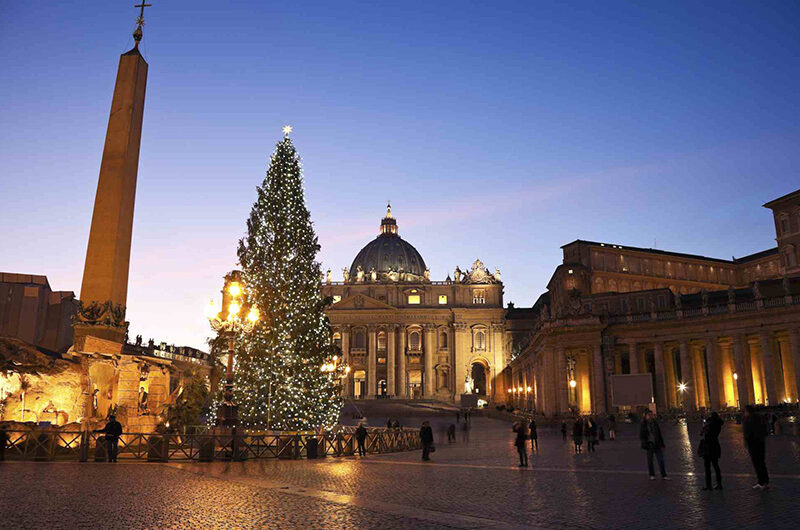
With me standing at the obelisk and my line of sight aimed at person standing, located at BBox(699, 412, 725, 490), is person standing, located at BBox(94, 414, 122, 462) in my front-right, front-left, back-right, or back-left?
front-right
